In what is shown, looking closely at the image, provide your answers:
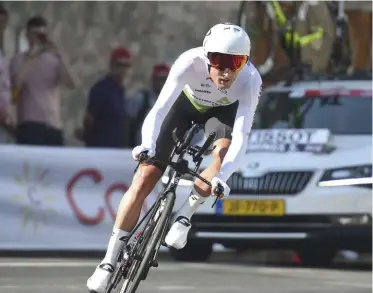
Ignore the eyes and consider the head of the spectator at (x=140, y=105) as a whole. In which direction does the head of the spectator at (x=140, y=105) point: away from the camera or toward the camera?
toward the camera

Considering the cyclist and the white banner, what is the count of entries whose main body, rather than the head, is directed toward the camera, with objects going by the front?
2

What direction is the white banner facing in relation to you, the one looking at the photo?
facing the viewer

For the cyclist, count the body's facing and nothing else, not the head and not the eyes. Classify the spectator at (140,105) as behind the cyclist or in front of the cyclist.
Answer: behind

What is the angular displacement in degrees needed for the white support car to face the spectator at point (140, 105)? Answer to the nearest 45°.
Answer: approximately 90° to its right

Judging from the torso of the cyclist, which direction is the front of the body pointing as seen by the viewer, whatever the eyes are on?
toward the camera

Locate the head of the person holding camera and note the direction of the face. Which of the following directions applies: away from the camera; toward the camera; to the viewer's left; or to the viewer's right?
toward the camera

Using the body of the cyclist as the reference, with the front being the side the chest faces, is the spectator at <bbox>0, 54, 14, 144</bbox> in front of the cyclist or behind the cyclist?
behind

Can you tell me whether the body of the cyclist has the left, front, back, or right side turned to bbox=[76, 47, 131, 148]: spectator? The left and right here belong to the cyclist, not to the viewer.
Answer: back
